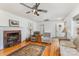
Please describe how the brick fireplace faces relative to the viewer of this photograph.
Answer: facing the viewer and to the right of the viewer

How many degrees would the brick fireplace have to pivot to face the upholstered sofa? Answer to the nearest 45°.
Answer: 0° — it already faces it
